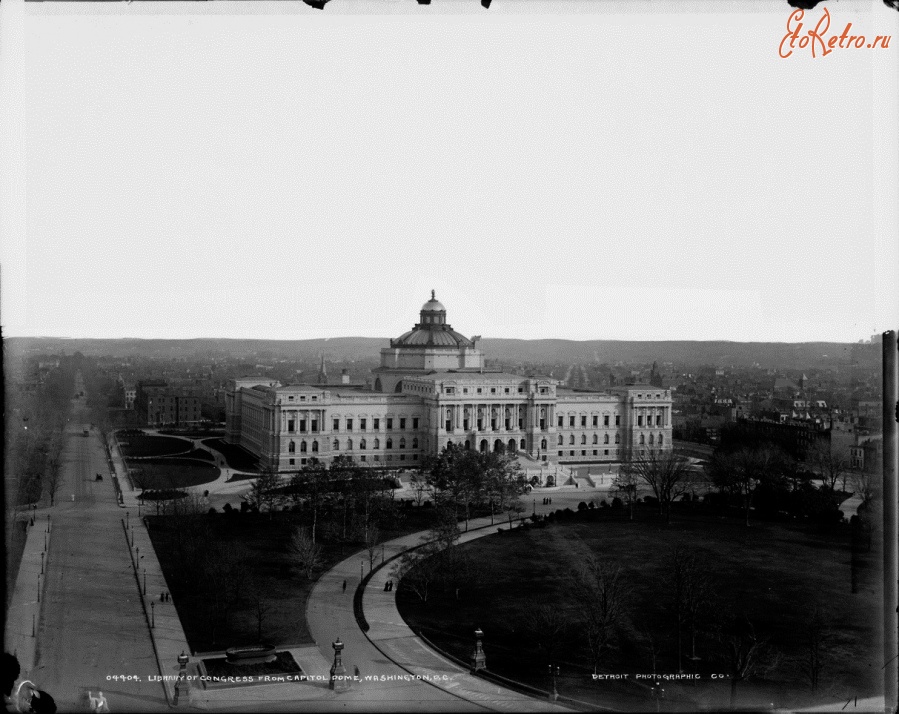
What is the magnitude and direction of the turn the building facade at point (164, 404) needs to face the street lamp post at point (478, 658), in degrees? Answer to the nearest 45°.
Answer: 0° — it already faces it

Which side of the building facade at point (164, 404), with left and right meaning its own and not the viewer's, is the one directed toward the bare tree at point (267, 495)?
front

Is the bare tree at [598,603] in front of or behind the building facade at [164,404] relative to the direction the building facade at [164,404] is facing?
in front

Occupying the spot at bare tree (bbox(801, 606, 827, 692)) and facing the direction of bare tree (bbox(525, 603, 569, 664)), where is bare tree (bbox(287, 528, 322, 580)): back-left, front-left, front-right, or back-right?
front-right

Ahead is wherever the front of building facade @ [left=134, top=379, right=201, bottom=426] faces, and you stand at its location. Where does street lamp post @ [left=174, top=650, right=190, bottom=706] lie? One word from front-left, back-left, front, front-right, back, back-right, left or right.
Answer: front

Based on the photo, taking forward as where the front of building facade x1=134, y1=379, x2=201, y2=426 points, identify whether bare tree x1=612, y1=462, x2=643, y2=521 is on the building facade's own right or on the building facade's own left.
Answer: on the building facade's own left

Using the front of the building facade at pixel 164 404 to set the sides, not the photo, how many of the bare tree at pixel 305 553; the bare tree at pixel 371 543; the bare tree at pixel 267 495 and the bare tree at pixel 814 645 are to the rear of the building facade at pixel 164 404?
0

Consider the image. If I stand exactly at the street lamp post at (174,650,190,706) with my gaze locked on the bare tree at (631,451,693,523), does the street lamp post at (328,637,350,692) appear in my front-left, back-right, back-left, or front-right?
front-right

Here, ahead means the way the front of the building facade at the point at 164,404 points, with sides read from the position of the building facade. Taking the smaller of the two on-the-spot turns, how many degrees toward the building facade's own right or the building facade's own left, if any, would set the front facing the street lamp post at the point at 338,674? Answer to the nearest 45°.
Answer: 0° — it already faces it

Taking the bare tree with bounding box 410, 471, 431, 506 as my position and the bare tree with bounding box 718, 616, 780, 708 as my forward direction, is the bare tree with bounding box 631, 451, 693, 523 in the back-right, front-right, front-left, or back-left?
front-left

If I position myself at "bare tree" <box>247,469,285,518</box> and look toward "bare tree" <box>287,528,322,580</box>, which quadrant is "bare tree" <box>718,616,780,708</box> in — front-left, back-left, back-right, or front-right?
front-left

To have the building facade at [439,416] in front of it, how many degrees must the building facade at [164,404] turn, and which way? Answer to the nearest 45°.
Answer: approximately 90° to its left

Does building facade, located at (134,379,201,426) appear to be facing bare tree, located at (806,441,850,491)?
no

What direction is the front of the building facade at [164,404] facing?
toward the camera

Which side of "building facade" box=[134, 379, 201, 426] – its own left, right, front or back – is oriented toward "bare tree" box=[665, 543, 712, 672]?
front

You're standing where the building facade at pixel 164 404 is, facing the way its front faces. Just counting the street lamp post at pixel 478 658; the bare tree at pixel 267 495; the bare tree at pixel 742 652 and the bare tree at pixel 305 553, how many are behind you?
0

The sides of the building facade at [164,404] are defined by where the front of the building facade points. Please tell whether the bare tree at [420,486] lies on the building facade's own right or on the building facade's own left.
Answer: on the building facade's own left

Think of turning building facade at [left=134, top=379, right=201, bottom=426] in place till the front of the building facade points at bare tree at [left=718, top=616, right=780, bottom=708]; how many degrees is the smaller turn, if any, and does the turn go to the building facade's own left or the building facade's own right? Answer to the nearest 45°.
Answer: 0° — it already faces it
